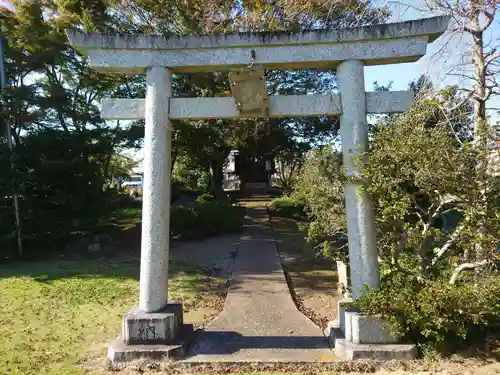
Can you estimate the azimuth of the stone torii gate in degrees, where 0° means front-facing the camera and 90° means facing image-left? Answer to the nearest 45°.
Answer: approximately 0°

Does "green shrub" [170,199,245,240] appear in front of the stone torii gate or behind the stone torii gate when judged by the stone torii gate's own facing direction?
behind

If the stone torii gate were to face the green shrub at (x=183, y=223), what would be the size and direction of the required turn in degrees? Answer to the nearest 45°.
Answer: approximately 180°

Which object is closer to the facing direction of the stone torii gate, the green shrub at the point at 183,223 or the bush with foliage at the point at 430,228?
the bush with foliage

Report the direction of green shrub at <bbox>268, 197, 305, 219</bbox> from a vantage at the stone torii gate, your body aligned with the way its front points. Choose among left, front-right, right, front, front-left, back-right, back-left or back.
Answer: back

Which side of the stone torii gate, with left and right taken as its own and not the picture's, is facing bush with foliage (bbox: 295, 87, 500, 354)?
left
